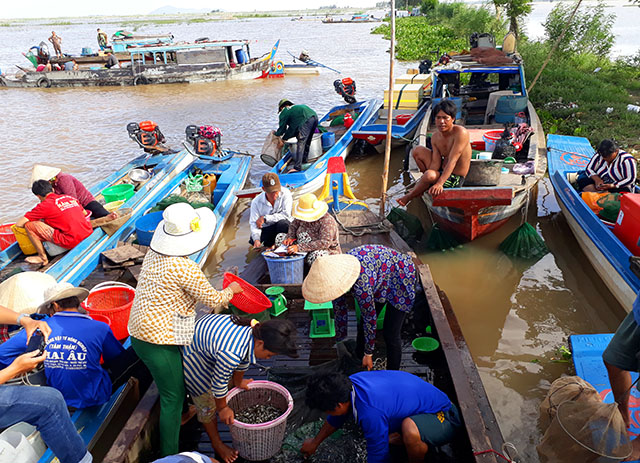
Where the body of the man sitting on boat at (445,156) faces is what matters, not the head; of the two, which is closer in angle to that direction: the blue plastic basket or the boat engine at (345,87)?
the blue plastic basket

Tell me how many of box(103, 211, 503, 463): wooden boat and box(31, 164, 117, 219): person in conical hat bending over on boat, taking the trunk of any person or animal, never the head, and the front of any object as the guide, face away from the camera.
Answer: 1

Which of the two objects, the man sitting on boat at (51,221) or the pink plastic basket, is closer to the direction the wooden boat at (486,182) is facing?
the pink plastic basket

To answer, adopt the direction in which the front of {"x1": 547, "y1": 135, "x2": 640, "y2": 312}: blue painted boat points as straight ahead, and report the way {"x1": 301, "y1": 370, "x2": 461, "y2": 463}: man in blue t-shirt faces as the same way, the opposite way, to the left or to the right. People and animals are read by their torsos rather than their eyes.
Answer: to the left

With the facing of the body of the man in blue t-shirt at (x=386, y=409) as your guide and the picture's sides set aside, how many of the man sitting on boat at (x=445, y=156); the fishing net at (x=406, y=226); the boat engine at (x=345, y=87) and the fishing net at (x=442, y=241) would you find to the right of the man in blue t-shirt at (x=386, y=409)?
4

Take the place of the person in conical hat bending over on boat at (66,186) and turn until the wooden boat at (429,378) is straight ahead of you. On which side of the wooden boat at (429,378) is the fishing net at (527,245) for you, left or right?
left

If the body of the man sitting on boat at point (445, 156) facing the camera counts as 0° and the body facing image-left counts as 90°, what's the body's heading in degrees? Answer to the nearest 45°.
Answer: approximately 45°

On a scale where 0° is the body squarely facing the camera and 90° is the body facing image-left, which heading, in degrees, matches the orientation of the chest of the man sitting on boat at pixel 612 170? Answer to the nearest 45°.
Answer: approximately 45°

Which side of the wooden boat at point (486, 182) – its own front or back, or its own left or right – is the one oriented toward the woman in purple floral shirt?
front

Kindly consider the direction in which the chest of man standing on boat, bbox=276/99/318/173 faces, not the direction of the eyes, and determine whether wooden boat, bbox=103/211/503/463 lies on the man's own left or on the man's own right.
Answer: on the man's own left

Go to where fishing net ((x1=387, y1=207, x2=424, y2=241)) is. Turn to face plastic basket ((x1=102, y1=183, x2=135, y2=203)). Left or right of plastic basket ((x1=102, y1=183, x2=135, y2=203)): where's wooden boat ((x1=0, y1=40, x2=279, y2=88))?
right

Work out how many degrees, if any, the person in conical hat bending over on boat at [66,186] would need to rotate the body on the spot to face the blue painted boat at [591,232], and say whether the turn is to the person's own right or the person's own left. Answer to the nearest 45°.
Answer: approximately 135° to the person's own left

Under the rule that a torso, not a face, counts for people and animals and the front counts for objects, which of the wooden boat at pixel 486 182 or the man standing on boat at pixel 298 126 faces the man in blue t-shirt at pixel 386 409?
the wooden boat

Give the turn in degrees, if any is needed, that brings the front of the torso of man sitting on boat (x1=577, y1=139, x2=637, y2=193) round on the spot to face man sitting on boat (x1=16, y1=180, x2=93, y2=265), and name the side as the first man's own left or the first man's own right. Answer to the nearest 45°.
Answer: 0° — they already face them
